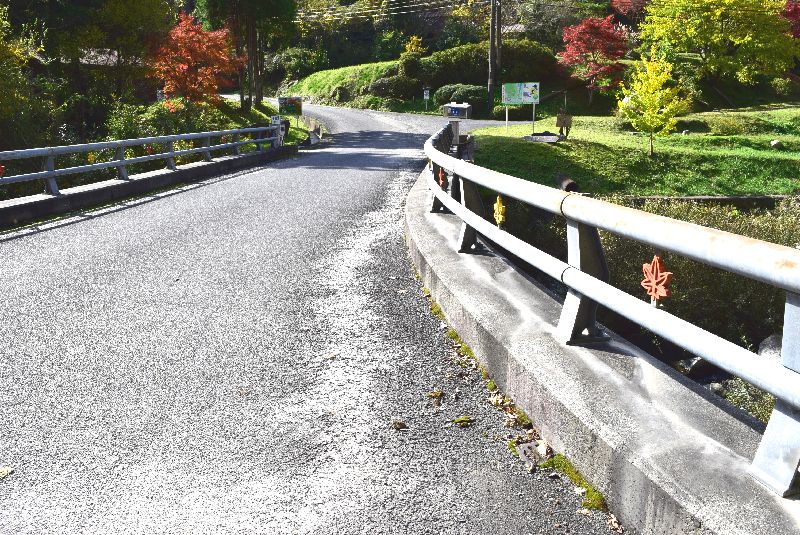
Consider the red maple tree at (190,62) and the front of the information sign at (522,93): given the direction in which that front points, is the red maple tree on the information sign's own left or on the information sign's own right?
on the information sign's own right

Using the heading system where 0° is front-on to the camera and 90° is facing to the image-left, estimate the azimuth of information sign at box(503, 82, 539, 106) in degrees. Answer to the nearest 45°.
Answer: approximately 0°

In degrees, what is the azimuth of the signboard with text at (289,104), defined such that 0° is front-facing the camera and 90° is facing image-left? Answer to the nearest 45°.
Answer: approximately 0°

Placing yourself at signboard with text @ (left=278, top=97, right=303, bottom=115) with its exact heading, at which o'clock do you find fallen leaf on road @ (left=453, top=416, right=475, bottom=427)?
The fallen leaf on road is roughly at 12 o'clock from the signboard with text.

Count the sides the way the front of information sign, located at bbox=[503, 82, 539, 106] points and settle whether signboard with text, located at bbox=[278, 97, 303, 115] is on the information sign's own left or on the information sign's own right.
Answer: on the information sign's own right

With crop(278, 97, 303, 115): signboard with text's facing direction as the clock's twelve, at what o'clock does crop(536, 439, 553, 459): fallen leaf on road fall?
The fallen leaf on road is roughly at 12 o'clock from the signboard with text.

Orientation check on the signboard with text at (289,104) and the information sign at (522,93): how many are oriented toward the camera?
2

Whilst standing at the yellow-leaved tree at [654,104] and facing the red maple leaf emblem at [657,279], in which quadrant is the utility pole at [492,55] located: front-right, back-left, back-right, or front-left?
back-right

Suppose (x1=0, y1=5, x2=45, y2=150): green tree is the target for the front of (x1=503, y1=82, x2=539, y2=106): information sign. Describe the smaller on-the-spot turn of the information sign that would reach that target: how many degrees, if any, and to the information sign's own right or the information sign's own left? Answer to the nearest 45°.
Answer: approximately 45° to the information sign's own right

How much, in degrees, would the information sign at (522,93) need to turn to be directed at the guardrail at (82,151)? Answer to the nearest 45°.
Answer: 0° — it already faces it

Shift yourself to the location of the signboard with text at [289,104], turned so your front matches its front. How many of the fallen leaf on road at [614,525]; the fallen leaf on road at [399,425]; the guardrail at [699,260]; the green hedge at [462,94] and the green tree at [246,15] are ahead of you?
3
